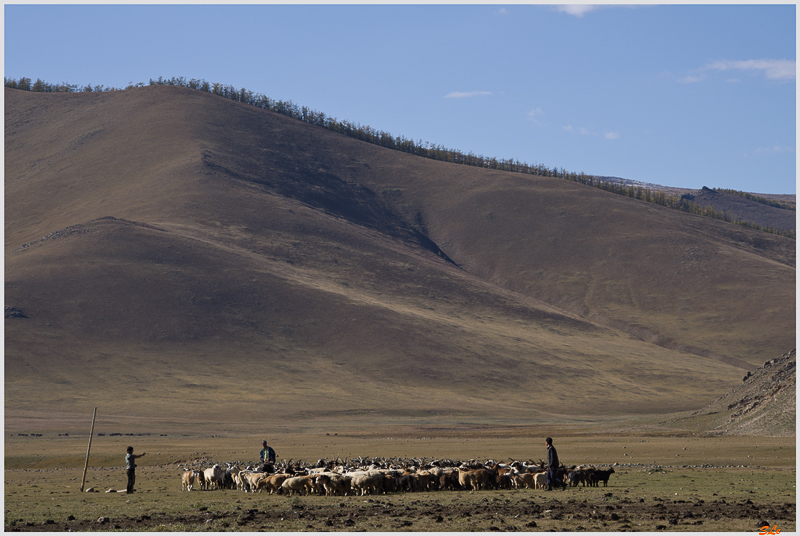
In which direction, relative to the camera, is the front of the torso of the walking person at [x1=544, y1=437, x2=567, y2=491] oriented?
to the viewer's left
